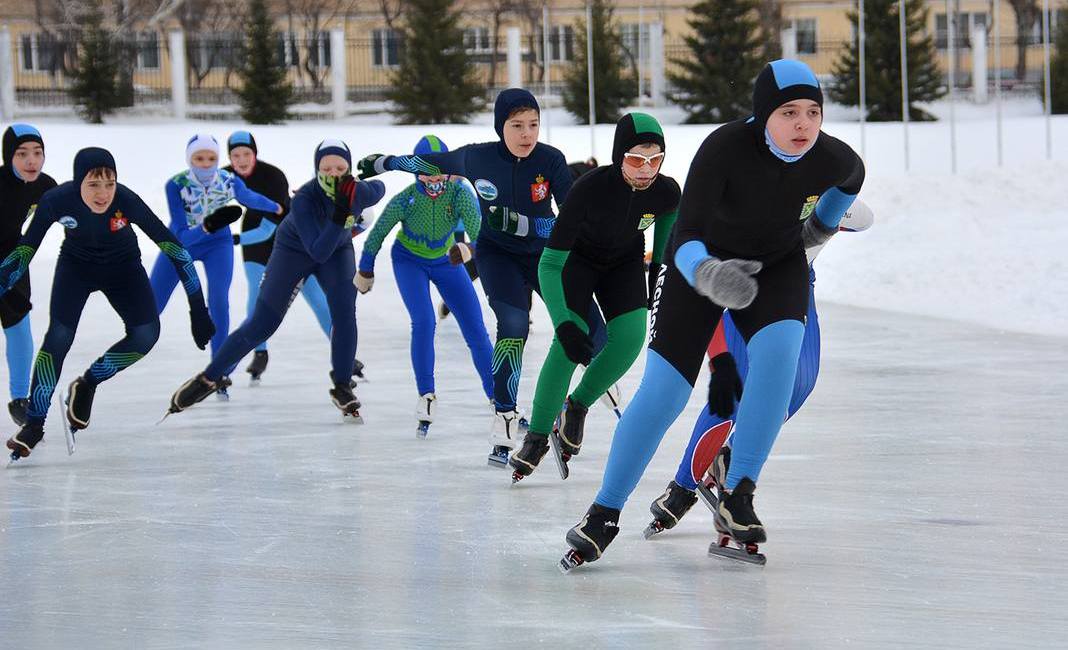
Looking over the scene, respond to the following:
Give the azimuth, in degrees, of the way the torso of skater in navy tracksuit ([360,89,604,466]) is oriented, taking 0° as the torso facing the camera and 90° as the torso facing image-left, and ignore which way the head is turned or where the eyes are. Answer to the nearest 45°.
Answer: approximately 0°

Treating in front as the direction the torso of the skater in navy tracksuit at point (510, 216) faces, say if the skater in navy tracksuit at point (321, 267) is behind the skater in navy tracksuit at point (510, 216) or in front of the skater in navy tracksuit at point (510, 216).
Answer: behind

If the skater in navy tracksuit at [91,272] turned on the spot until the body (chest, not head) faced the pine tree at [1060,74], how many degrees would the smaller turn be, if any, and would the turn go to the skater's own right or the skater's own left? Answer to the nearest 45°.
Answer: approximately 135° to the skater's own left

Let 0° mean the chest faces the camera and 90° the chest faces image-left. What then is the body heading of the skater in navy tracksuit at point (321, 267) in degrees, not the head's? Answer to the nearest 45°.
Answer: approximately 0°

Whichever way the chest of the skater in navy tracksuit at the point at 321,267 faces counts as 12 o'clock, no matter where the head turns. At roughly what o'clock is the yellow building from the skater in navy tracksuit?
The yellow building is roughly at 6 o'clock from the skater in navy tracksuit.

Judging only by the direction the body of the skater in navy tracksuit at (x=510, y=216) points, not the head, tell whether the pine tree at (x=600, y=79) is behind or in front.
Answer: behind

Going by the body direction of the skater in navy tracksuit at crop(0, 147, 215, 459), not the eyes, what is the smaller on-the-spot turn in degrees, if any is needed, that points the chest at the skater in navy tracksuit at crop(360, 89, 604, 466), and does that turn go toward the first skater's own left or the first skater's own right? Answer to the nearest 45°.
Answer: approximately 45° to the first skater's own left

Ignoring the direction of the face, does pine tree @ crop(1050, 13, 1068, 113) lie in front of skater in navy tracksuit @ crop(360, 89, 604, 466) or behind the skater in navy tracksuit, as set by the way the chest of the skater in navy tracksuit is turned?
behind

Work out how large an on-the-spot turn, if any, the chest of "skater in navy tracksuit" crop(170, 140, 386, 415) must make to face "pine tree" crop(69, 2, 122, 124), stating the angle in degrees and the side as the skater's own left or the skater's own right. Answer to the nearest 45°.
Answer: approximately 180°

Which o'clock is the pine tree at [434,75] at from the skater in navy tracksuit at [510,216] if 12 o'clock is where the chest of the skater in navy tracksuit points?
The pine tree is roughly at 6 o'clock from the skater in navy tracksuit.
